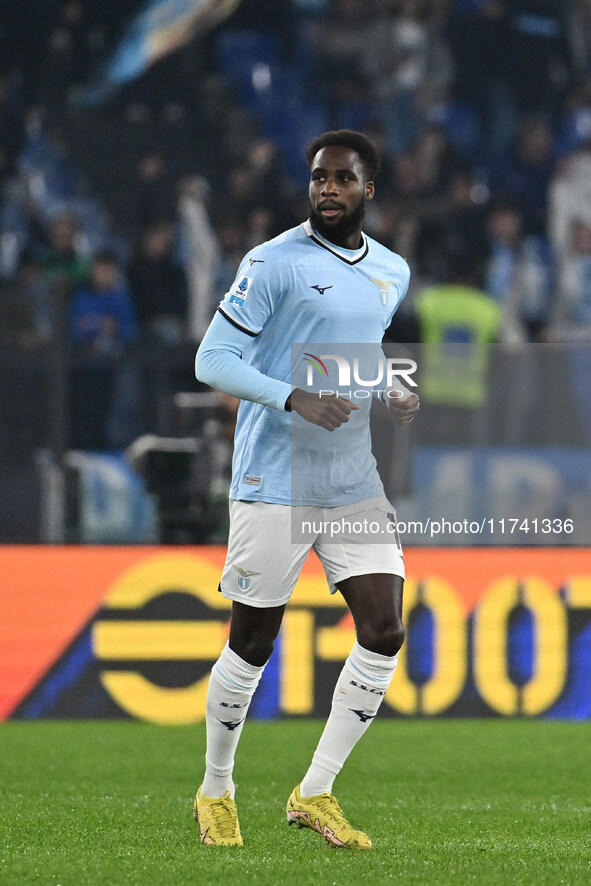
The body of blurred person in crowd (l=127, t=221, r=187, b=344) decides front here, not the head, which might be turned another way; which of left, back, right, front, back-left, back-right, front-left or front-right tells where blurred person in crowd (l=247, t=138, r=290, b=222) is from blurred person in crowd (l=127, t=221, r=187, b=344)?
back-left

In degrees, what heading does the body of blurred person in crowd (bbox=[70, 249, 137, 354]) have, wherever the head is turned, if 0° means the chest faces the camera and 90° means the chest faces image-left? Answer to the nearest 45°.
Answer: approximately 0°

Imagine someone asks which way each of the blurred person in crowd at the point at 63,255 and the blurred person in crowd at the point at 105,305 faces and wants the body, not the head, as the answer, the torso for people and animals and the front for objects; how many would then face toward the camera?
2

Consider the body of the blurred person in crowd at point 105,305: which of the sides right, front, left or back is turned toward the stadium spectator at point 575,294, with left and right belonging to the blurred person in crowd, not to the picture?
left
